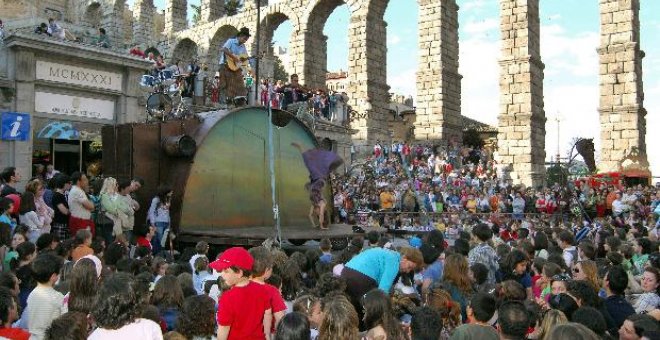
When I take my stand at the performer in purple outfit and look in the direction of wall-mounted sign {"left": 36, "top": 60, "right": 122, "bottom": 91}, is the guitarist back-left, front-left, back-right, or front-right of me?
front-right

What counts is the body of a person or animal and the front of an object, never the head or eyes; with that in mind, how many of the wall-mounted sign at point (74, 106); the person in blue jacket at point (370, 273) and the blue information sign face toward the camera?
2

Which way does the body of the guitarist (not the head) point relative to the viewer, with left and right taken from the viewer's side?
facing the viewer and to the right of the viewer

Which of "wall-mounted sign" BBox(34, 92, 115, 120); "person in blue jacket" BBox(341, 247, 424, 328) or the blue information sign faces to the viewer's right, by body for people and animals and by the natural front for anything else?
the person in blue jacket

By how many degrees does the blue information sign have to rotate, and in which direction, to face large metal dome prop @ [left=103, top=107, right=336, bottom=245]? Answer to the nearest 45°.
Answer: approximately 45° to its left

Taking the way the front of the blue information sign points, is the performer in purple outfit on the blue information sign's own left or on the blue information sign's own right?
on the blue information sign's own left

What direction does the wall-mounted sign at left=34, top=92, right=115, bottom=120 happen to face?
toward the camera

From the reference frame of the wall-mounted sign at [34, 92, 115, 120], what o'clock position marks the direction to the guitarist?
The guitarist is roughly at 10 o'clock from the wall-mounted sign.

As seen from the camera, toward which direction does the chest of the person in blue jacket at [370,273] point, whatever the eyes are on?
to the viewer's right

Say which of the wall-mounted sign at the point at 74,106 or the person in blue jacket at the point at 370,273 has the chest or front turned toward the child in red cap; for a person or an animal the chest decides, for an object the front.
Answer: the wall-mounted sign
